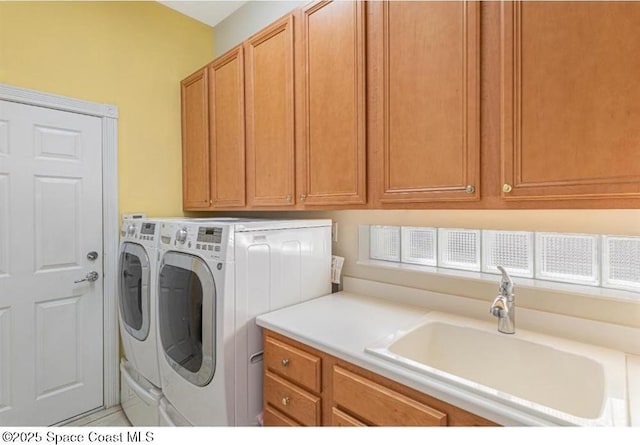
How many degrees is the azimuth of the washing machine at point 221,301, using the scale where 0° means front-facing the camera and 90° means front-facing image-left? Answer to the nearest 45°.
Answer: approximately 45°

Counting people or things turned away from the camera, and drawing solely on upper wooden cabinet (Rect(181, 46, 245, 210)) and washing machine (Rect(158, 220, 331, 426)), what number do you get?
0

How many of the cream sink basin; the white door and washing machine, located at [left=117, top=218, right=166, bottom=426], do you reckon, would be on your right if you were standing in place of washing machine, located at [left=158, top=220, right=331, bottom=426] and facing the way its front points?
2

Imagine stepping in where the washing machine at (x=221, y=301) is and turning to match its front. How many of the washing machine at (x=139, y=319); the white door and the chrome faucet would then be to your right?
2

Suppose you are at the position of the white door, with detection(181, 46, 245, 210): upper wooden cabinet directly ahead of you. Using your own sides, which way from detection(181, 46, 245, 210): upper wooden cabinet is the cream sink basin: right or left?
right

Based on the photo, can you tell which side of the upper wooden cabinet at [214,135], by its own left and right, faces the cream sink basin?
left

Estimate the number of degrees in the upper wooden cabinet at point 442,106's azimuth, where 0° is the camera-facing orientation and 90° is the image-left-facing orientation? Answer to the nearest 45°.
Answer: approximately 45°

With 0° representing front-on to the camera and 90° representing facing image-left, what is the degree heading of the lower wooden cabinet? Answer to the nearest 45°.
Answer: approximately 45°

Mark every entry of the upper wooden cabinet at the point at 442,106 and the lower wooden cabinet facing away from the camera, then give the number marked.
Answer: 0

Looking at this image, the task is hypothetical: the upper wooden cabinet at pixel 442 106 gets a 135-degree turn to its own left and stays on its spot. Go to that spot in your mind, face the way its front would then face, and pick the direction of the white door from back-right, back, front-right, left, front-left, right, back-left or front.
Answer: back

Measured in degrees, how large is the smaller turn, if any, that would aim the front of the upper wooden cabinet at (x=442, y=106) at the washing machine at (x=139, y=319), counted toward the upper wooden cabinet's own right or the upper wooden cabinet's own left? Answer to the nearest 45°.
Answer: approximately 45° to the upper wooden cabinet's own right

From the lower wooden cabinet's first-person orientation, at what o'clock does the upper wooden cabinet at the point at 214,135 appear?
The upper wooden cabinet is roughly at 3 o'clock from the lower wooden cabinet.

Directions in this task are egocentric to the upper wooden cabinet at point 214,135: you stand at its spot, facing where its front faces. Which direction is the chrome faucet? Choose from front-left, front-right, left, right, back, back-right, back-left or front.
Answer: left

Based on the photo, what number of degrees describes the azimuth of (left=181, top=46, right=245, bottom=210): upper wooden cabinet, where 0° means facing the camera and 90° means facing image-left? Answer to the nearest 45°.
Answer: approximately 45°
